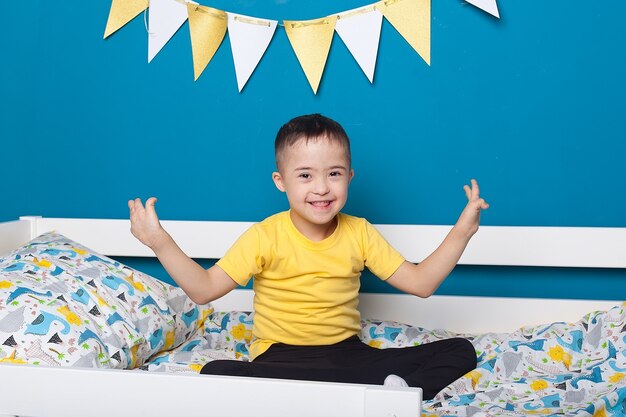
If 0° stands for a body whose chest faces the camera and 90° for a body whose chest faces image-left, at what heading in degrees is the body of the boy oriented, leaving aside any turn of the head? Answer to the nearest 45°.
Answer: approximately 0°
